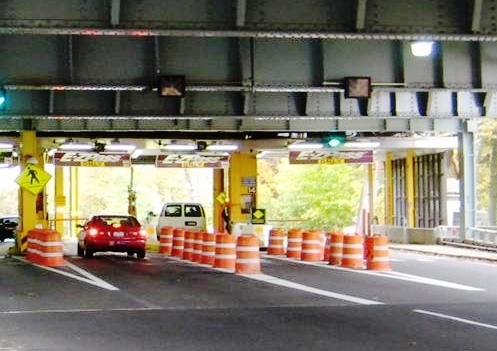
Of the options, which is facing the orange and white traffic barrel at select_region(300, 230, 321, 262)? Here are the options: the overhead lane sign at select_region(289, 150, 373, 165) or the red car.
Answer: the overhead lane sign

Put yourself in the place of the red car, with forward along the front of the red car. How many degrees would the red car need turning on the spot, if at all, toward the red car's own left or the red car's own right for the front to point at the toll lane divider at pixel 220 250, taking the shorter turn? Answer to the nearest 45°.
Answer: approximately 135° to the red car's own right

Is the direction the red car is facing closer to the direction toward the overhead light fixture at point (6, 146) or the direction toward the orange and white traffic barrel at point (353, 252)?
the overhead light fixture

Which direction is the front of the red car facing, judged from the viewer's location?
facing away from the viewer
